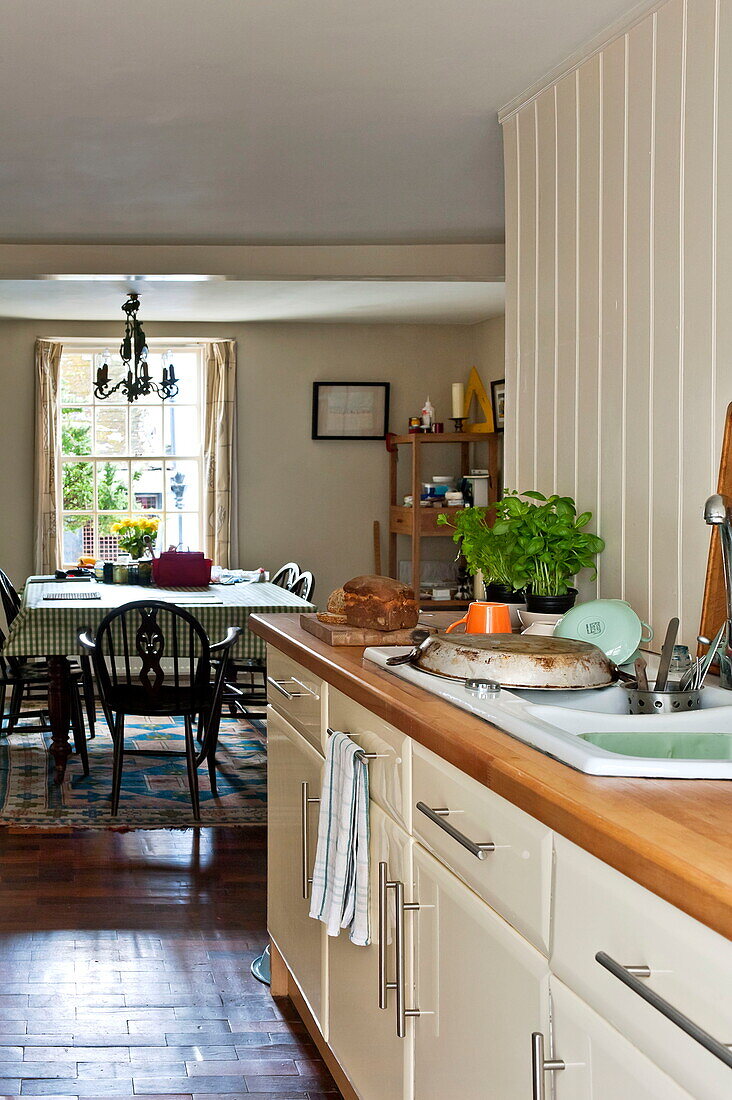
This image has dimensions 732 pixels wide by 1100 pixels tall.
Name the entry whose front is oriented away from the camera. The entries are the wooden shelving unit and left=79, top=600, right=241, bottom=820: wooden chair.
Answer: the wooden chair

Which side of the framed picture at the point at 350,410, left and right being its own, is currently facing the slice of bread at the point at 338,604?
front

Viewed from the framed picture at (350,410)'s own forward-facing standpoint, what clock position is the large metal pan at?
The large metal pan is roughly at 12 o'clock from the framed picture.

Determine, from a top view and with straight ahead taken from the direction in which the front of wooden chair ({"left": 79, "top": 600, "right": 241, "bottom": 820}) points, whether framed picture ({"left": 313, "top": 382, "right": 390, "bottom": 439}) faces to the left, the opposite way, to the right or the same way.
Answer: the opposite way

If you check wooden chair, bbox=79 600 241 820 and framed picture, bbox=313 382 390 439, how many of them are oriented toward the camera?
1

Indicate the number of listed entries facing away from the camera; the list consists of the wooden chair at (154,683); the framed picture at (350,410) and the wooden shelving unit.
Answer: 1

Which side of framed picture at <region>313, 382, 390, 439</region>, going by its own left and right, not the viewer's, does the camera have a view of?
front

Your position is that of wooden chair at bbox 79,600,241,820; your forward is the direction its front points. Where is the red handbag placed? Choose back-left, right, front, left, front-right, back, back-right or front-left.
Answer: front

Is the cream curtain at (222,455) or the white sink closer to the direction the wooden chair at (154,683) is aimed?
the cream curtain

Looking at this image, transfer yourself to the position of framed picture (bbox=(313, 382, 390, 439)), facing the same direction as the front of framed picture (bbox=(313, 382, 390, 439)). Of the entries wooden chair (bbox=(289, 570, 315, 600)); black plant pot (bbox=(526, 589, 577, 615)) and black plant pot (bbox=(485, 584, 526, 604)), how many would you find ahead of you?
3

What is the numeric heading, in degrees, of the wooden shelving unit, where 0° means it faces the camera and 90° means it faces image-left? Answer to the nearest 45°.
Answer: approximately 45°

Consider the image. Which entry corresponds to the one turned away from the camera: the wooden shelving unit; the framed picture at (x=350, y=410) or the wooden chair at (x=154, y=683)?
the wooden chair

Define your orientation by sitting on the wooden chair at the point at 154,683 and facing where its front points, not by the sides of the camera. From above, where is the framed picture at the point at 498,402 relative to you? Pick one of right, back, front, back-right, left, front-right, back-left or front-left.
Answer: front-right

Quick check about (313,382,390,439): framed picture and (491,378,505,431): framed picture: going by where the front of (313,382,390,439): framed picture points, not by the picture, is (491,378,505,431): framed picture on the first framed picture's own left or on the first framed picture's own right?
on the first framed picture's own left

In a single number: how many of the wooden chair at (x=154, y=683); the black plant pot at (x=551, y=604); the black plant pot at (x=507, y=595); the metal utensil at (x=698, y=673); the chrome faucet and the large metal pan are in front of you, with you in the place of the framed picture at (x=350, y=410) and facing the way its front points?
6

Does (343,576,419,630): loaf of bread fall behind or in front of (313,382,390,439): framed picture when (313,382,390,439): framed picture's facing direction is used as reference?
in front

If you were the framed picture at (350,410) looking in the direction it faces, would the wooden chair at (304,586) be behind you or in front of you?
in front

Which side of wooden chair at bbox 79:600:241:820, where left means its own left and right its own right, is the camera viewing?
back

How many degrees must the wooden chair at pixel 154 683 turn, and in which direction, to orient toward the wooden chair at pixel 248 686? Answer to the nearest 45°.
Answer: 0° — it already faces it

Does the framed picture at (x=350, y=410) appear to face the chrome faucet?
yes
